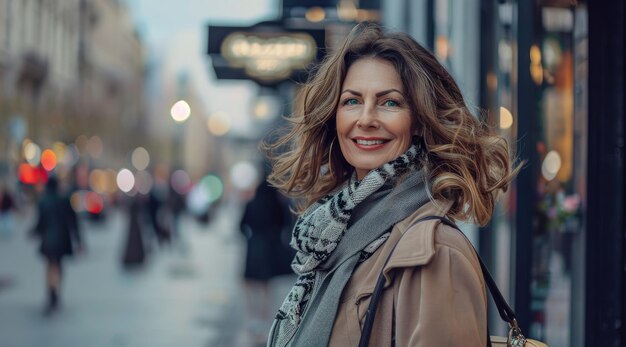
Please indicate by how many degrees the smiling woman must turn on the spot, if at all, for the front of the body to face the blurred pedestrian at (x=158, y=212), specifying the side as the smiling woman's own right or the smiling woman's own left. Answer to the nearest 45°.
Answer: approximately 135° to the smiling woman's own right

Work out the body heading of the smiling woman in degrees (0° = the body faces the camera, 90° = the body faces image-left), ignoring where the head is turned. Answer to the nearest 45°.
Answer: approximately 45°

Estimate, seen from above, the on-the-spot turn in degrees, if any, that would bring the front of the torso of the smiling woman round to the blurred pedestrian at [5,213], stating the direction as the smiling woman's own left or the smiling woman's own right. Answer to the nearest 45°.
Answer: approximately 90° to the smiling woman's own right

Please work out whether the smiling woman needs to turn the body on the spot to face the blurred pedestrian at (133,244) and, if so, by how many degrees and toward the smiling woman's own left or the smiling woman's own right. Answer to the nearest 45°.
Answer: approximately 135° to the smiling woman's own right
